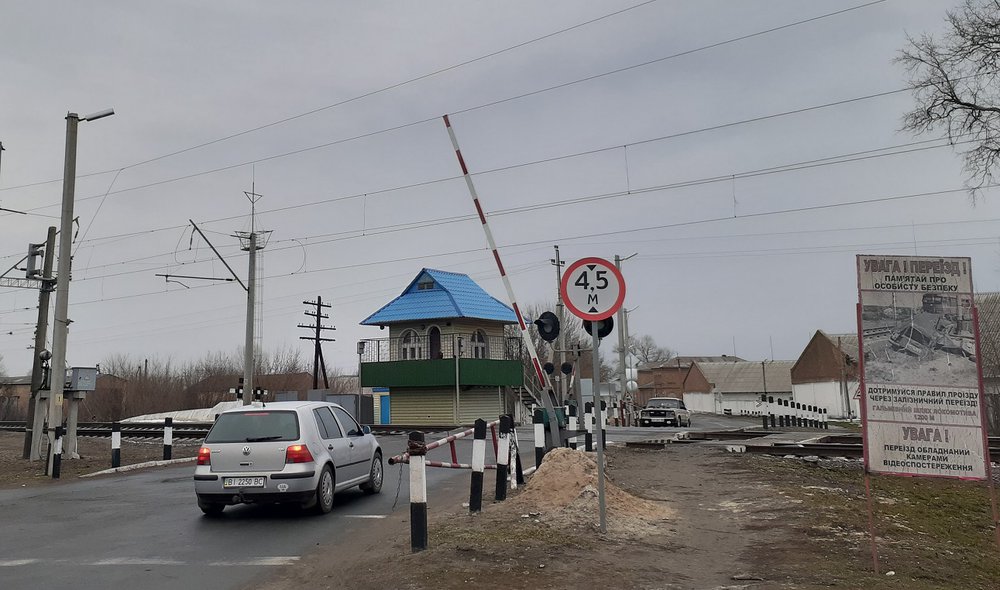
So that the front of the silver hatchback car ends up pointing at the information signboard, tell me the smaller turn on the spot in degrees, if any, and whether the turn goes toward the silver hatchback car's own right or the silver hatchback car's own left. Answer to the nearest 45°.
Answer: approximately 90° to the silver hatchback car's own right

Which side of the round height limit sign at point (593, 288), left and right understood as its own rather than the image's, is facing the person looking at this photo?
front

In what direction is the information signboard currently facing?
toward the camera

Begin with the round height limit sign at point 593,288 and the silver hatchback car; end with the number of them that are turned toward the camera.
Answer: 1

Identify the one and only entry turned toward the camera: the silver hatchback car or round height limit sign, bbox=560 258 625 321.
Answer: the round height limit sign

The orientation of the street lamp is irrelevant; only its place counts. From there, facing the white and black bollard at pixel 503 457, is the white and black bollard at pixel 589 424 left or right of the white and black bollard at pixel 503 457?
left

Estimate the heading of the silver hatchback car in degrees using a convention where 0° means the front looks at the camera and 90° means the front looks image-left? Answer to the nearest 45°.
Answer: approximately 225°

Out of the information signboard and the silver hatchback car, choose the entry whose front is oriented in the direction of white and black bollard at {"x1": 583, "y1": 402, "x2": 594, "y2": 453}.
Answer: the silver hatchback car

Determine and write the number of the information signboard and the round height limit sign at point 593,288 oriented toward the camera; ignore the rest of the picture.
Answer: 2

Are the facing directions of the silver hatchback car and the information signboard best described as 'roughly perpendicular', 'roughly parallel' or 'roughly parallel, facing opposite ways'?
roughly parallel, facing opposite ways

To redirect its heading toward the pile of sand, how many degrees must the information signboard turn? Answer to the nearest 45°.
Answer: approximately 90° to its right

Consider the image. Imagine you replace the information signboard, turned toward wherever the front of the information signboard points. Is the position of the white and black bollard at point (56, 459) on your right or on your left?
on your right

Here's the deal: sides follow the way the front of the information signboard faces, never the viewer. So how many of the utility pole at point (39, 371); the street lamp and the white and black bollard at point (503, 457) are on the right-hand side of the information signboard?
3

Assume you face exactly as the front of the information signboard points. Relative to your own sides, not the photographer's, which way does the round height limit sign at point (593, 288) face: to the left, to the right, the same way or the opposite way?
the same way

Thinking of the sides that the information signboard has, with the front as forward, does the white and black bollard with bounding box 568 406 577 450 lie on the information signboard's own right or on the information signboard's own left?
on the information signboard's own right

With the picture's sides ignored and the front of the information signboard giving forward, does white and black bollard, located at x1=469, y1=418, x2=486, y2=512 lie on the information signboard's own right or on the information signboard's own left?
on the information signboard's own right

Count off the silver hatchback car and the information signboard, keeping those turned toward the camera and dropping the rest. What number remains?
1

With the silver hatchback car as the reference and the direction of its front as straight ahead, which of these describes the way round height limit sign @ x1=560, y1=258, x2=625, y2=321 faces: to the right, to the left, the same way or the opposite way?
the opposite way
